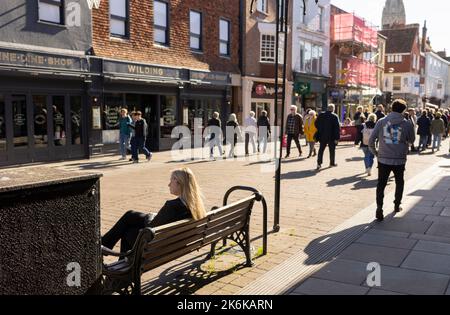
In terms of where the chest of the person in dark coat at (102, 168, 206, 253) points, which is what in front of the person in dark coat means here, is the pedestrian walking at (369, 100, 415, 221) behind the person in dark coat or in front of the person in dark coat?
behind

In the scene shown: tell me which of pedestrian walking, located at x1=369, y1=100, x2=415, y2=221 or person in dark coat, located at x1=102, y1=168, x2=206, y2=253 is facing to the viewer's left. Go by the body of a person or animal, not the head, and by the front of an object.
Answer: the person in dark coat

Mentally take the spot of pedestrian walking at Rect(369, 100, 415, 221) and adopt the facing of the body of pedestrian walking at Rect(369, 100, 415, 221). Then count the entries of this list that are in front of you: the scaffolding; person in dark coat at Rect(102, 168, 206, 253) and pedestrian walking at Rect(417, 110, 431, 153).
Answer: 2

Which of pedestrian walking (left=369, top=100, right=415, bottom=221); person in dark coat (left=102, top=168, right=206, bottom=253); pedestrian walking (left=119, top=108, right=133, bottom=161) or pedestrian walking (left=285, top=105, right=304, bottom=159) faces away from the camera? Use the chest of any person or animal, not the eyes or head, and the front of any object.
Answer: pedestrian walking (left=369, top=100, right=415, bottom=221)

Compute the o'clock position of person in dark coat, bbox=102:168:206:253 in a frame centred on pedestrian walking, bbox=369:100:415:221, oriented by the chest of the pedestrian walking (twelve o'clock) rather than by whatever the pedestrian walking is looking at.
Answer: The person in dark coat is roughly at 7 o'clock from the pedestrian walking.

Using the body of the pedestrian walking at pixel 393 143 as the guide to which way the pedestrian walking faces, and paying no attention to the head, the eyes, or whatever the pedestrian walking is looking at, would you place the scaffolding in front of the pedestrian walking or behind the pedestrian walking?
in front

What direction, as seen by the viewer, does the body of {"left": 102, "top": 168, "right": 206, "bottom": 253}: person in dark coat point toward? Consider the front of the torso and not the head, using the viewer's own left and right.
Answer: facing to the left of the viewer

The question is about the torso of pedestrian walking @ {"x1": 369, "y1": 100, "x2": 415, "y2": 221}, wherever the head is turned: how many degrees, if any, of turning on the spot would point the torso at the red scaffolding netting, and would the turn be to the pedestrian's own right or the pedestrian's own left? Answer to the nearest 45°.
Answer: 0° — they already face it

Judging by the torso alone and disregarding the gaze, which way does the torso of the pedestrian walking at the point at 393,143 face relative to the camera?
away from the camera

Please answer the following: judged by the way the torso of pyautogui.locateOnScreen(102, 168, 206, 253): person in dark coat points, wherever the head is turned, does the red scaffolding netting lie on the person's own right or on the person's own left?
on the person's own right

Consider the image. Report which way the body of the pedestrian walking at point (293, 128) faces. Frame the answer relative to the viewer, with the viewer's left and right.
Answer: facing the viewer and to the left of the viewer
